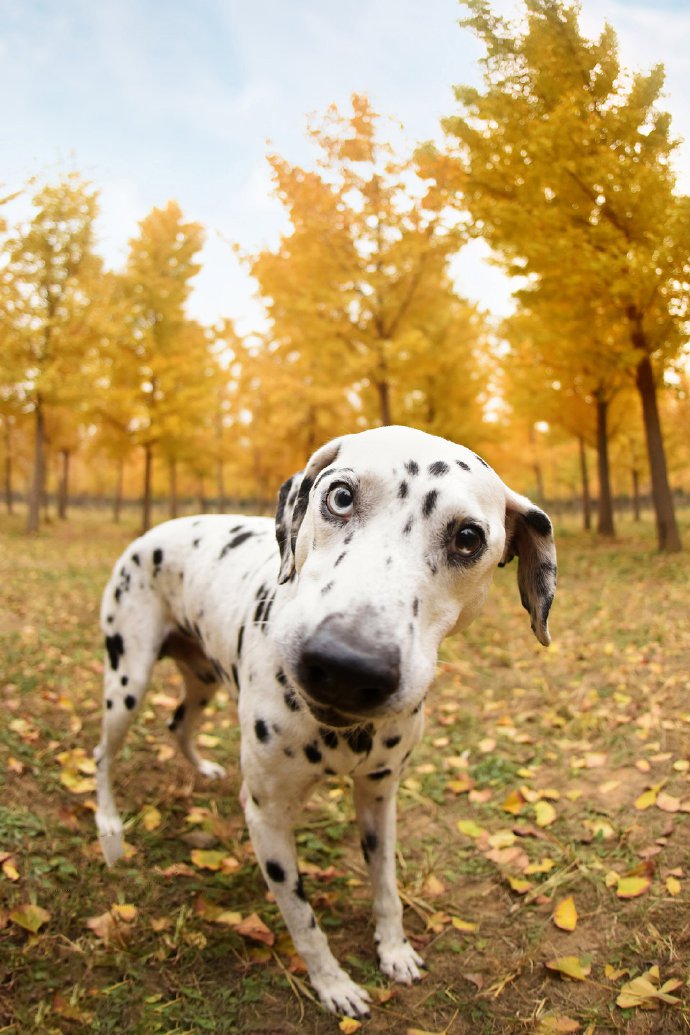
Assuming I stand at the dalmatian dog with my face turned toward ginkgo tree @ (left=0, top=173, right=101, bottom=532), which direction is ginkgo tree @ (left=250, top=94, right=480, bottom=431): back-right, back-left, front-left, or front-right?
front-right

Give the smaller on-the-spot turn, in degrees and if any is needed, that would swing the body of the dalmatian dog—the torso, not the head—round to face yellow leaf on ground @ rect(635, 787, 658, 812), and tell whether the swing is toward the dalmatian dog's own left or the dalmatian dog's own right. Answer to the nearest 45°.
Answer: approximately 90° to the dalmatian dog's own left

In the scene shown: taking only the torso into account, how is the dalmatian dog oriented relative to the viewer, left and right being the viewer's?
facing the viewer and to the right of the viewer

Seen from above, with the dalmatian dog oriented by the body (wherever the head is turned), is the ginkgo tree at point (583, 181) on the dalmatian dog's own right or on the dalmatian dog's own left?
on the dalmatian dog's own left

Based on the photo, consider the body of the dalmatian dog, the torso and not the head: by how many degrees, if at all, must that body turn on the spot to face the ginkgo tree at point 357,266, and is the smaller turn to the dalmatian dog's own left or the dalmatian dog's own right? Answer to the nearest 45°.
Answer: approximately 135° to the dalmatian dog's own left

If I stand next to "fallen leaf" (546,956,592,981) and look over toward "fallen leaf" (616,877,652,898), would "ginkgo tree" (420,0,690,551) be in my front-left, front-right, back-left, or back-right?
front-left
